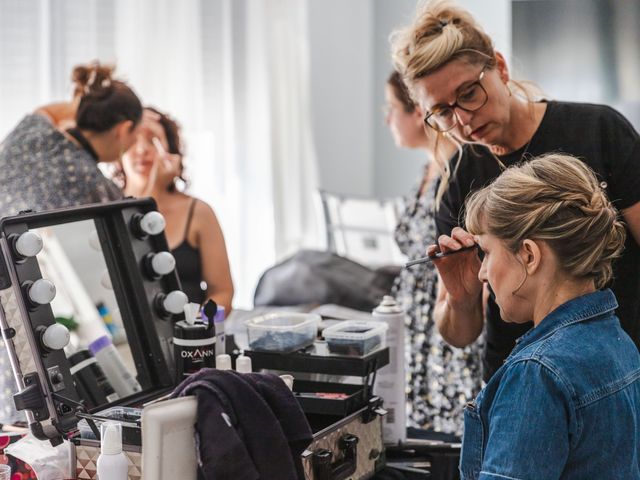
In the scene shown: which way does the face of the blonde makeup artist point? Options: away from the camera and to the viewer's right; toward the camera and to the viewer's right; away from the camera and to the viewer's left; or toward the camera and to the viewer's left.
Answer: toward the camera and to the viewer's left

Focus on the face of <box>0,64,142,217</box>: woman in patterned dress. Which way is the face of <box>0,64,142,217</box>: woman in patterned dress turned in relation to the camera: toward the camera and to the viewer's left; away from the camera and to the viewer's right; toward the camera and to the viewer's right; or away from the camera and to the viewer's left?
away from the camera and to the viewer's right

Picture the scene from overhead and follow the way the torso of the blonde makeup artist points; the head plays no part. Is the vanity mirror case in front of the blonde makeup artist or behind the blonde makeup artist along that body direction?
in front

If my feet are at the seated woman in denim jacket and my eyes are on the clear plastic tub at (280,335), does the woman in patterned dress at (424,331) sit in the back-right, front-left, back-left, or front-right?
front-right

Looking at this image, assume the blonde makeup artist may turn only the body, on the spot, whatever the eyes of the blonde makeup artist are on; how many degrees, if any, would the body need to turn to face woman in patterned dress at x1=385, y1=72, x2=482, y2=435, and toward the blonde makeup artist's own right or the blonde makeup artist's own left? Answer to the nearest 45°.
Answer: approximately 135° to the blonde makeup artist's own right

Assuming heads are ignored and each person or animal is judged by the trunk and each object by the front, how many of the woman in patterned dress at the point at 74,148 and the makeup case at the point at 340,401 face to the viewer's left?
0

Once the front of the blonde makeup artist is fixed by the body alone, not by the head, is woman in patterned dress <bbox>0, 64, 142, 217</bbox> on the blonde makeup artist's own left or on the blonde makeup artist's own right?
on the blonde makeup artist's own right

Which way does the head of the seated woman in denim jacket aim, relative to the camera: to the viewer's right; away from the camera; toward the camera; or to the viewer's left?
to the viewer's left

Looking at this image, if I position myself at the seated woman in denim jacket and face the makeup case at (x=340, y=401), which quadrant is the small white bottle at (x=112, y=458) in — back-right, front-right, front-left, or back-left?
front-left

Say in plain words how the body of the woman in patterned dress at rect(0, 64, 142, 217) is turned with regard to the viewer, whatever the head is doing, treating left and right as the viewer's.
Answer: facing away from the viewer and to the right of the viewer

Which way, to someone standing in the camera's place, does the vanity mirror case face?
facing the viewer and to the right of the viewer

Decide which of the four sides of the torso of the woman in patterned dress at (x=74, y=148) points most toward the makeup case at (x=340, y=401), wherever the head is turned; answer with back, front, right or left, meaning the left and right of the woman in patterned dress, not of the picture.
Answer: right

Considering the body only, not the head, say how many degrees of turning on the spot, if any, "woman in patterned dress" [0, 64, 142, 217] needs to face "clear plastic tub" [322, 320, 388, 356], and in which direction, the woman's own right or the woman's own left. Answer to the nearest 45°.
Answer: approximately 90° to the woman's own right

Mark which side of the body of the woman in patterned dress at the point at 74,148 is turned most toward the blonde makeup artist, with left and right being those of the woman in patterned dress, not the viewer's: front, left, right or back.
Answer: right
